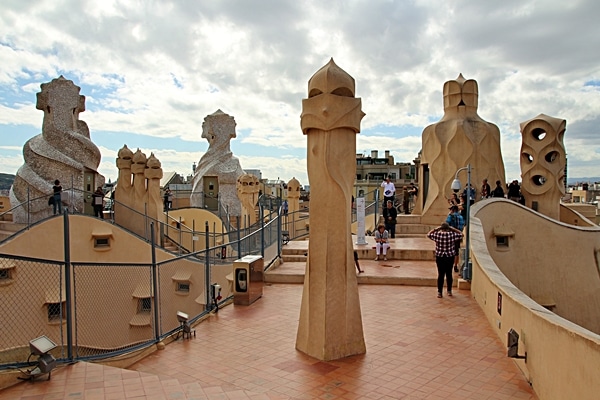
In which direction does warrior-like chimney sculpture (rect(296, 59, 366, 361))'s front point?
toward the camera

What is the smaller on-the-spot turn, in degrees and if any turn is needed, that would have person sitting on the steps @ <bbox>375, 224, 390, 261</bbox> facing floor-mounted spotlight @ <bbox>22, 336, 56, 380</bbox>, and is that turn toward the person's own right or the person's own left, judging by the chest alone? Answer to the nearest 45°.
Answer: approximately 45° to the person's own right

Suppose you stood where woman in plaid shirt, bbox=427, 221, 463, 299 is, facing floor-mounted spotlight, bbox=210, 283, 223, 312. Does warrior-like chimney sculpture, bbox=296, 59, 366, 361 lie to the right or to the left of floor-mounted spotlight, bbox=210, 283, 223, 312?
left

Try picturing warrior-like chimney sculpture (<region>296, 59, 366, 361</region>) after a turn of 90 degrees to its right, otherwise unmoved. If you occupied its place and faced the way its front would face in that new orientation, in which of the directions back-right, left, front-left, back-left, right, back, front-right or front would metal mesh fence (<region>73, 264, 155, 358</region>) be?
front-right

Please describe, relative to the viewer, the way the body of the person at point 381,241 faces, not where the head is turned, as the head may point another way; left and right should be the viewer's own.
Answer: facing the viewer

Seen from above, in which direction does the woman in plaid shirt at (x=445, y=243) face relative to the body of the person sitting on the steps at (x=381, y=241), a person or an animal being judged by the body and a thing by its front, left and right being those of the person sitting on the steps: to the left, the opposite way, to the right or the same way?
the opposite way

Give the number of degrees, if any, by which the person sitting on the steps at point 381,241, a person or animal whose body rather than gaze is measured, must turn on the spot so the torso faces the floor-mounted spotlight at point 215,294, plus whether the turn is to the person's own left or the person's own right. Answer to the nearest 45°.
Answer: approximately 45° to the person's own right

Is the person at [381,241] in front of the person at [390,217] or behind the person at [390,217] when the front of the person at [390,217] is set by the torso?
in front

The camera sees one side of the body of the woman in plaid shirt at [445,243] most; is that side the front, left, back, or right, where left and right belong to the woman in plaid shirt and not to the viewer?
back

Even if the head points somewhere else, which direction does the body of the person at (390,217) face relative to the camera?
toward the camera

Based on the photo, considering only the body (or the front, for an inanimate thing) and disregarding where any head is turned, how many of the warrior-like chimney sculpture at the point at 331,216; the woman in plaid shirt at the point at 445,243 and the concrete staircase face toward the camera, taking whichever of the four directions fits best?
2
